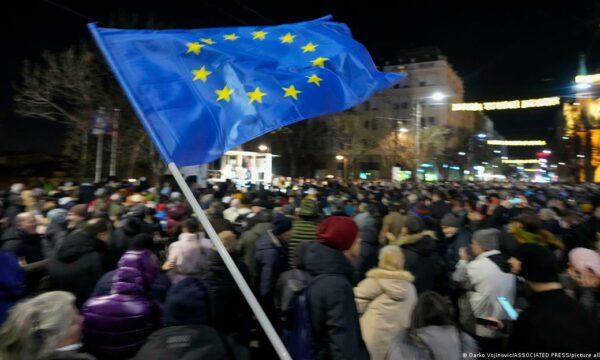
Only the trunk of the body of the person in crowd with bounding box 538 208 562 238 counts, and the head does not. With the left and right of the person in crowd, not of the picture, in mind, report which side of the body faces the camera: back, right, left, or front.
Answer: back

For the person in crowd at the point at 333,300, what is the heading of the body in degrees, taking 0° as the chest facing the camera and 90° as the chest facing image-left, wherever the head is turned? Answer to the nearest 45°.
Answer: approximately 225°

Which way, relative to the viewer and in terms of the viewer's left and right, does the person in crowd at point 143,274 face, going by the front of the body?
facing away from the viewer

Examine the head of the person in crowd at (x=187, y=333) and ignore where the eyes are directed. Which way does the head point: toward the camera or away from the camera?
away from the camera

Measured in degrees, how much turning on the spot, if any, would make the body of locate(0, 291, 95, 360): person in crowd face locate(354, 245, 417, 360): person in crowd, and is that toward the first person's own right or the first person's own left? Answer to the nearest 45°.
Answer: approximately 45° to the first person's own right

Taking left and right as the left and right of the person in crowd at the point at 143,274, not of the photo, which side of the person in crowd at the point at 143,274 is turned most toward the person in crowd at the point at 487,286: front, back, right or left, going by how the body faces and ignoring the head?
right

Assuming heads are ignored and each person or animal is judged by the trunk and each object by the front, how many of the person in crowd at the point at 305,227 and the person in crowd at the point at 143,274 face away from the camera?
2

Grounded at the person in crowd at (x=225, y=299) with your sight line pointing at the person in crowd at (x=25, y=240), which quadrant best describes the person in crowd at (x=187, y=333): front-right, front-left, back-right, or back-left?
back-left

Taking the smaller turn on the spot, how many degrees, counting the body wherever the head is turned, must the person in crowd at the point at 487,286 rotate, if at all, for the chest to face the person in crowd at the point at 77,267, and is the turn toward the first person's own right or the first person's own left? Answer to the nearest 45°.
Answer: approximately 90° to the first person's own left

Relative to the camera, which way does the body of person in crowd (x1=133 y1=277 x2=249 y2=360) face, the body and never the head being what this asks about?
away from the camera

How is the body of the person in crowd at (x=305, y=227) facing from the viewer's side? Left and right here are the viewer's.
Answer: facing away from the viewer

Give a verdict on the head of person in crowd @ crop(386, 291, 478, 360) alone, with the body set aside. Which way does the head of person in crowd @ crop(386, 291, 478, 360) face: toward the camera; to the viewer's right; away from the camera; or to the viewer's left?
away from the camera

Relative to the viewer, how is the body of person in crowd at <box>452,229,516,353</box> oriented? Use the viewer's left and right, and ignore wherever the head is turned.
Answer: facing away from the viewer and to the left of the viewer

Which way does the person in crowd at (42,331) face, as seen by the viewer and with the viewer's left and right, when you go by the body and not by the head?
facing away from the viewer and to the right of the viewer
